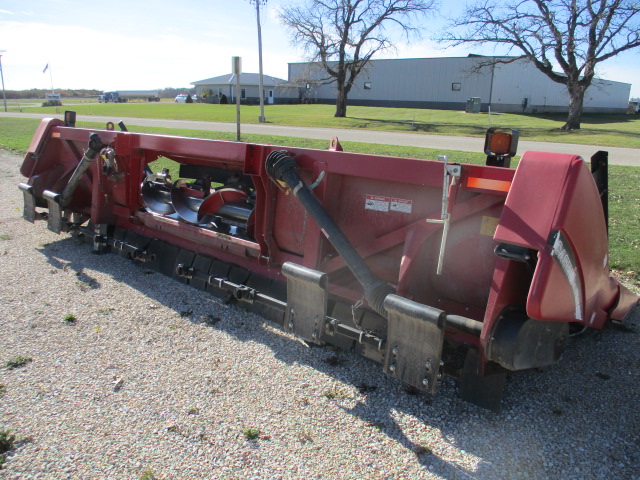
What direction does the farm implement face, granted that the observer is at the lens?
facing away from the viewer and to the right of the viewer

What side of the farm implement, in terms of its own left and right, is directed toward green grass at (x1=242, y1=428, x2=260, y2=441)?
back

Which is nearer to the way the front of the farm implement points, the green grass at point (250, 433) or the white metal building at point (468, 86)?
the white metal building

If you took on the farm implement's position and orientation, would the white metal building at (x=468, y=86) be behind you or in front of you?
in front
